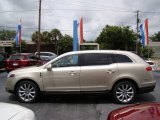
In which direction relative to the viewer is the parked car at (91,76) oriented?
to the viewer's left

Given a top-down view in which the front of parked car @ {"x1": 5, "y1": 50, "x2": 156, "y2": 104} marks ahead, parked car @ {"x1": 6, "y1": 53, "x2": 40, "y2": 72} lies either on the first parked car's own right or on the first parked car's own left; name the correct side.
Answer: on the first parked car's own right
